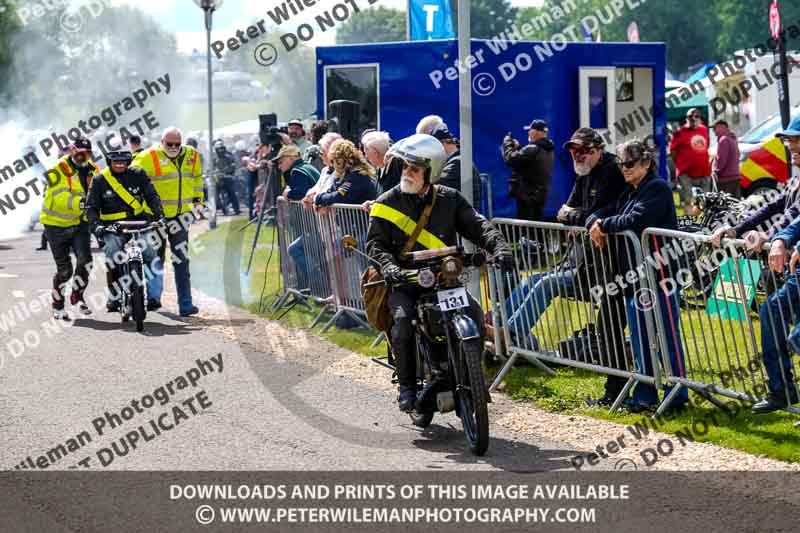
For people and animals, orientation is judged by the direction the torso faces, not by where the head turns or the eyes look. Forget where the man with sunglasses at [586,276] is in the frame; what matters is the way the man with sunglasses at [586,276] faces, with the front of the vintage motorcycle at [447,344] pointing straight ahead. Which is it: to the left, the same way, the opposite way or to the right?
to the right

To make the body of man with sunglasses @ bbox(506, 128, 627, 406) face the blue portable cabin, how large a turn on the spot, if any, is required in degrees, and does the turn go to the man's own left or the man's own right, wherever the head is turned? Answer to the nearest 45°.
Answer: approximately 135° to the man's own right

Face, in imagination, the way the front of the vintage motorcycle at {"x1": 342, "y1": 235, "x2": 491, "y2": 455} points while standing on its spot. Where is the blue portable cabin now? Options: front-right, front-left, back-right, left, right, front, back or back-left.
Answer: back-left

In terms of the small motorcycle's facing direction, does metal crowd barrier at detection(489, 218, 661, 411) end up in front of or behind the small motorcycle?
in front

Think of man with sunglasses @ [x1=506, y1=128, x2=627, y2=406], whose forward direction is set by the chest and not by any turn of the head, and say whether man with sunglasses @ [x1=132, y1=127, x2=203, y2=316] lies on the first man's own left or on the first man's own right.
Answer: on the first man's own right

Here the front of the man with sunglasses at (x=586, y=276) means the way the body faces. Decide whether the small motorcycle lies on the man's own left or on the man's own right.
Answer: on the man's own right

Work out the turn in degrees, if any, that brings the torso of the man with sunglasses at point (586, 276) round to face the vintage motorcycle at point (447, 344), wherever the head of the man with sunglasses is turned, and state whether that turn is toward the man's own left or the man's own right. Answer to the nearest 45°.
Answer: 0° — they already face it

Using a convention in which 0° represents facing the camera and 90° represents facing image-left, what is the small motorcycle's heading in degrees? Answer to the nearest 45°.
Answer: approximately 0°

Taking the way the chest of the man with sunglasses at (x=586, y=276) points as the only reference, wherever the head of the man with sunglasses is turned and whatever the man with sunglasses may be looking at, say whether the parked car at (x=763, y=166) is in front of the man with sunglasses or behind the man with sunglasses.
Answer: behind

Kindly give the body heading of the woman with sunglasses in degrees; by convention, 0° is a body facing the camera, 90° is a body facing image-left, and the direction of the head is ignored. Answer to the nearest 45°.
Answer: approximately 45°
